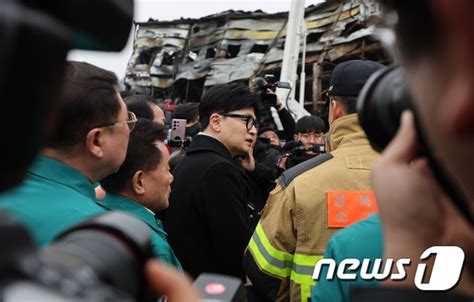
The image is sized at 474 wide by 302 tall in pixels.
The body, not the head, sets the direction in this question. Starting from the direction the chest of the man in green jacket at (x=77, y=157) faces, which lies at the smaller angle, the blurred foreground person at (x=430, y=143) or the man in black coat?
the man in black coat

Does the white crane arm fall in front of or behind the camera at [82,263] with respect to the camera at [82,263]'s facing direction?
in front

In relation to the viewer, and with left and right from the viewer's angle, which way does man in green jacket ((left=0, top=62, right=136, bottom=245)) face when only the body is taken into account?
facing away from the viewer and to the right of the viewer

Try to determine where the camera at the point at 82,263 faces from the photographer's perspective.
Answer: facing away from the viewer and to the right of the viewer

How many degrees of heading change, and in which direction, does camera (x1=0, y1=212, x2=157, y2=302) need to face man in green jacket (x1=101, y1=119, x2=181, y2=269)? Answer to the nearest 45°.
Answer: approximately 45° to its left

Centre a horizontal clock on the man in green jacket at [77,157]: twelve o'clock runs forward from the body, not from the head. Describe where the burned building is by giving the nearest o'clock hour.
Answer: The burned building is roughly at 11 o'clock from the man in green jacket.

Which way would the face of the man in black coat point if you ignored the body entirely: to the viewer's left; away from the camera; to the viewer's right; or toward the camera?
to the viewer's right

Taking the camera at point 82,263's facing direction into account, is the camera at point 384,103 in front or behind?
in front
